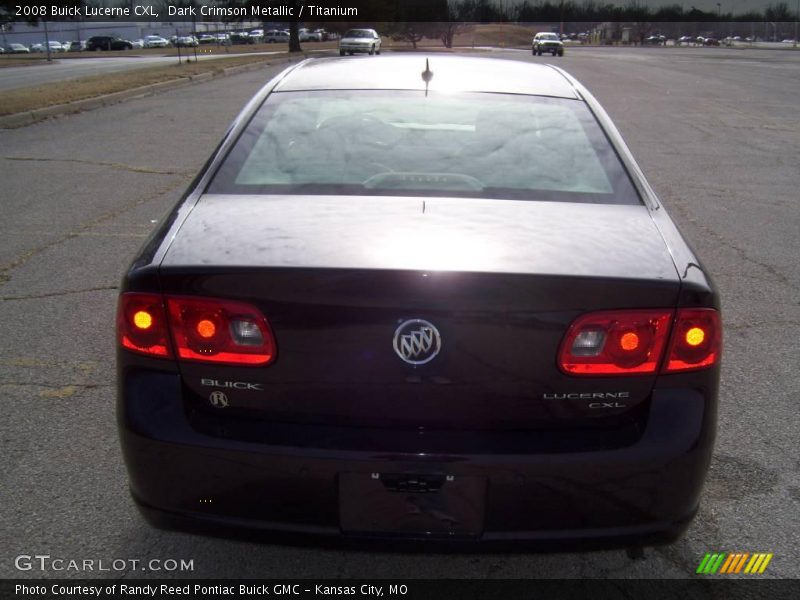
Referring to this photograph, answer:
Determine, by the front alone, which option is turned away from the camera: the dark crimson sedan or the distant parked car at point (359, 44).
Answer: the dark crimson sedan

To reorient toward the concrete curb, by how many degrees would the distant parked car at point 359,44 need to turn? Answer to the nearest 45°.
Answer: approximately 45° to its left

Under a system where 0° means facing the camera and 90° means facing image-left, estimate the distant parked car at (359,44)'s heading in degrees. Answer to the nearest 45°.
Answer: approximately 45°

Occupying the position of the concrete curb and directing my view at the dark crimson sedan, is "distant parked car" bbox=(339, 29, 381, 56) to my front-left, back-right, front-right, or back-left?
back-left

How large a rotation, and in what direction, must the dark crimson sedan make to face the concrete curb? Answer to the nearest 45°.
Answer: approximately 45° to its left

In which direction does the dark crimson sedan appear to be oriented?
away from the camera

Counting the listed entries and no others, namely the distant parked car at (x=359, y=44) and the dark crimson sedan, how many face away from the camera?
1
